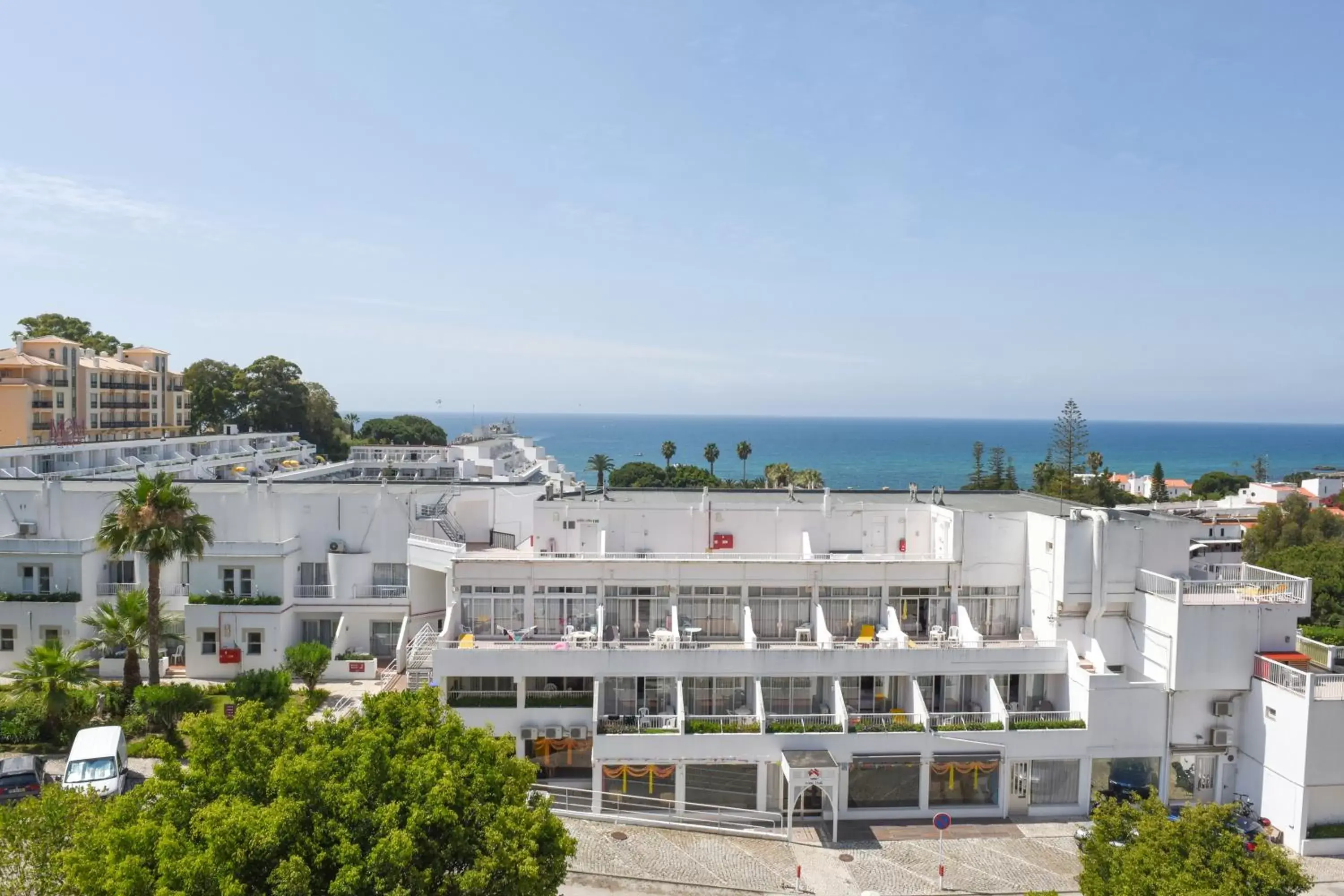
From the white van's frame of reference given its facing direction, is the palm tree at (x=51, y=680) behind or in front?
behind

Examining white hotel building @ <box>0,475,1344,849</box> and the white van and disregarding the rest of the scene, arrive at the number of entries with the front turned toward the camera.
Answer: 2

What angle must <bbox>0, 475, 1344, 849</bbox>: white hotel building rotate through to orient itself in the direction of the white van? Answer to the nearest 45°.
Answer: approximately 90° to its right

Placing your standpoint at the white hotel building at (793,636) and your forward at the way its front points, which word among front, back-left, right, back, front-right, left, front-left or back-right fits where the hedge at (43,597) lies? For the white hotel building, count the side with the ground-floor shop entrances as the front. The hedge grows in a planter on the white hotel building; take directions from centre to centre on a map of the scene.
right

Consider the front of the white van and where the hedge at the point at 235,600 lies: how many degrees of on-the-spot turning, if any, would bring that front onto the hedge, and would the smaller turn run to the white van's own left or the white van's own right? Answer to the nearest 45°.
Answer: approximately 135° to the white van's own left

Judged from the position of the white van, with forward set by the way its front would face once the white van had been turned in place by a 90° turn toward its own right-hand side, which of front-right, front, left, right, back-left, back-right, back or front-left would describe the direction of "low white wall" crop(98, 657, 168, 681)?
right

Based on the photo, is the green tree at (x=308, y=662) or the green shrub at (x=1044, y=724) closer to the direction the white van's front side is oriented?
the green shrub

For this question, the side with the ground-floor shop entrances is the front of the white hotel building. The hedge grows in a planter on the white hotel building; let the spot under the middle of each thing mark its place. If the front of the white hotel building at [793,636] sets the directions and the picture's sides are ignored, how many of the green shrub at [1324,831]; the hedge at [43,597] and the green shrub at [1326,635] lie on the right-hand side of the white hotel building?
1

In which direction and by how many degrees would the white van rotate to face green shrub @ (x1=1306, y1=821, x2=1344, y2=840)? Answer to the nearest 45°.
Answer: approximately 45° to its left

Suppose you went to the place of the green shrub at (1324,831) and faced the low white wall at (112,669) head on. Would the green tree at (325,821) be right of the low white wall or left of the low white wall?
left

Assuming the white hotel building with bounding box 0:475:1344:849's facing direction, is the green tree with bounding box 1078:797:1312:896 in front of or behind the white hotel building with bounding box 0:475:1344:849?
in front
